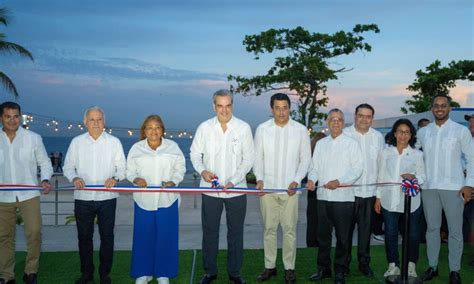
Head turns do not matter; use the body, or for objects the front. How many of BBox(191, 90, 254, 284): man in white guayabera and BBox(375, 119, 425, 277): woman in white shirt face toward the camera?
2

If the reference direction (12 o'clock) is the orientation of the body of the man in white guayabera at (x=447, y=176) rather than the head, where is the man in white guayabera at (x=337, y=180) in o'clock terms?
the man in white guayabera at (x=337, y=180) is roughly at 2 o'clock from the man in white guayabera at (x=447, y=176).

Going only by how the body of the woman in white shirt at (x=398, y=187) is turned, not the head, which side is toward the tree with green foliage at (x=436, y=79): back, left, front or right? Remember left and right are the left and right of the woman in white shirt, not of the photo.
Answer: back

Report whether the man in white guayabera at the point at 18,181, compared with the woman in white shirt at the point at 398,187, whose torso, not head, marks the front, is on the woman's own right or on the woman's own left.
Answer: on the woman's own right

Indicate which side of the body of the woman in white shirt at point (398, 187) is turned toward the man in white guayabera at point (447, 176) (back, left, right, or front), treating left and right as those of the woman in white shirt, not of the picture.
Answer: left

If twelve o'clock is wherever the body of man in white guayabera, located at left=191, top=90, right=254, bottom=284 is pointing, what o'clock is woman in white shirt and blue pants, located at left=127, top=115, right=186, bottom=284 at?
The woman in white shirt and blue pants is roughly at 2 o'clock from the man in white guayabera.

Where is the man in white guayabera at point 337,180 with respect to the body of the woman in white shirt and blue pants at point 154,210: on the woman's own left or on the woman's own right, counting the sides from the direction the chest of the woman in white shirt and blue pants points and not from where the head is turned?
on the woman's own left

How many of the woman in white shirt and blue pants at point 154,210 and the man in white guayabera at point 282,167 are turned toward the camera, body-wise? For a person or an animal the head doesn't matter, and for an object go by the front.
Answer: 2

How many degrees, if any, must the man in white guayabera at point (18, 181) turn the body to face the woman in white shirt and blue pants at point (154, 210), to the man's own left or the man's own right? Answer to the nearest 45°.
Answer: approximately 45° to the man's own left

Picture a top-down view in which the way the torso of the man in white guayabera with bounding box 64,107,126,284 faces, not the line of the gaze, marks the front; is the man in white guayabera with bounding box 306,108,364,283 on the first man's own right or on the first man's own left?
on the first man's own left
